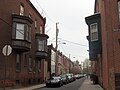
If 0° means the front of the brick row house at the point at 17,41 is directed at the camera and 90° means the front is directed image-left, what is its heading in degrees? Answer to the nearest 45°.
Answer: approximately 315°
